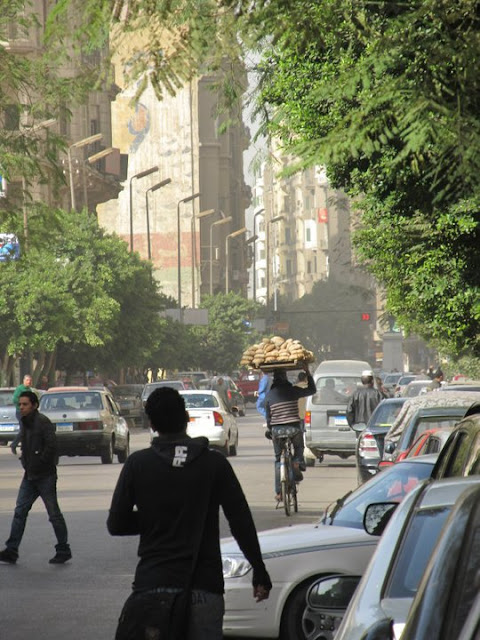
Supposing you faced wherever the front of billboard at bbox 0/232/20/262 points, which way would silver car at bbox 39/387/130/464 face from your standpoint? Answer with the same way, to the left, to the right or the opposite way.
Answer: the opposite way

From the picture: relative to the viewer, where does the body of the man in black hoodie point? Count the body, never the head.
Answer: away from the camera

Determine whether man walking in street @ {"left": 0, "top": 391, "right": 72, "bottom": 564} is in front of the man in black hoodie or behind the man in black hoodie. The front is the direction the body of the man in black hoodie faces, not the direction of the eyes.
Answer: in front

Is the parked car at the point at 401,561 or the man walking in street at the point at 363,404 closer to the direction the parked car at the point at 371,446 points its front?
the man walking in street

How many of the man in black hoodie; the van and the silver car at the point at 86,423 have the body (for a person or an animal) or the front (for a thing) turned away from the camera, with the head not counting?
3

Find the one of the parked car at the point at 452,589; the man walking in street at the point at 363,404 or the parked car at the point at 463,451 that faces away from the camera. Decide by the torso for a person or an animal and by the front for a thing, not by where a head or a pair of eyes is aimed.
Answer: the man walking in street

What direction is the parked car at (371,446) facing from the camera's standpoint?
away from the camera

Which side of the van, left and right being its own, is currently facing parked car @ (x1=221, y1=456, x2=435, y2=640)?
back

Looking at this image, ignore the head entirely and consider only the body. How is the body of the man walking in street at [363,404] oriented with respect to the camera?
away from the camera

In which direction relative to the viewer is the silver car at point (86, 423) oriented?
away from the camera

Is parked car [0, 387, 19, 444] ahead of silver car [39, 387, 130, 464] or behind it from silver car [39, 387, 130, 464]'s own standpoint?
ahead

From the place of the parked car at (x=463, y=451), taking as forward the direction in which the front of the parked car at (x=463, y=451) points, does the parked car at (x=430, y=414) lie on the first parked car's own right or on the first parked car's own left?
on the first parked car's own right

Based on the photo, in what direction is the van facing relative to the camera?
away from the camera
